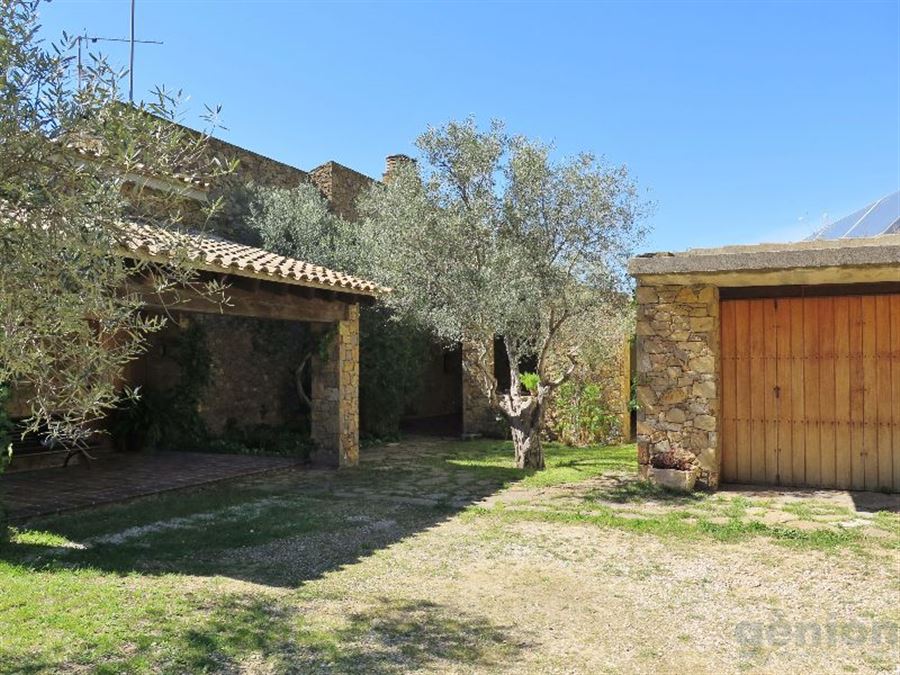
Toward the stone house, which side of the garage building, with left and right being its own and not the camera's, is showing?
right

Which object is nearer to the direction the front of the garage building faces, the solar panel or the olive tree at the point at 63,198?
the olive tree

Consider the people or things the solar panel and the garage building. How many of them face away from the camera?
0

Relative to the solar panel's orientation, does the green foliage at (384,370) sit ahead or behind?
ahead

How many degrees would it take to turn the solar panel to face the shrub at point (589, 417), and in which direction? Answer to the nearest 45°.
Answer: approximately 45° to its right

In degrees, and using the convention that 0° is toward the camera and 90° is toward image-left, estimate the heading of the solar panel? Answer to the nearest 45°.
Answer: approximately 45°

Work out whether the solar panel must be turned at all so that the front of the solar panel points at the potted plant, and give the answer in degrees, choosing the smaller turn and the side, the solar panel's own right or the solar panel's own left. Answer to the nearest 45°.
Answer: approximately 45° to the solar panel's own left

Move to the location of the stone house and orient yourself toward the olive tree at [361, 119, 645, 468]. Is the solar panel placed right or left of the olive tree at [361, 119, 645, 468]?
left
